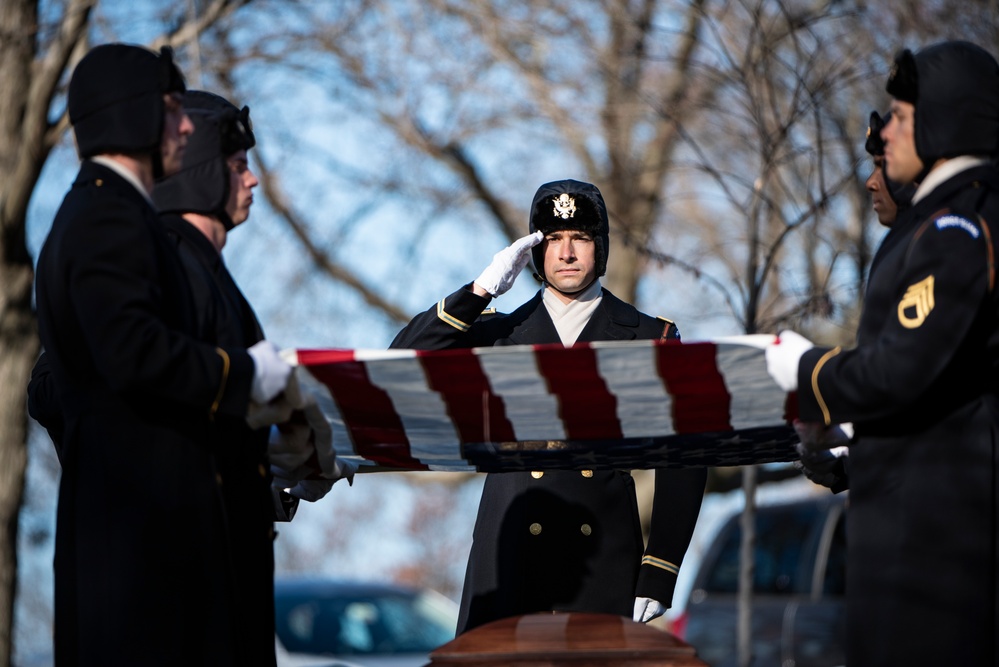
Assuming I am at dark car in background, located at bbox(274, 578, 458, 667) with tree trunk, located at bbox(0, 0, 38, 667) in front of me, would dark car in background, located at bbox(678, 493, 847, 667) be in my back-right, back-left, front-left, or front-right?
back-left

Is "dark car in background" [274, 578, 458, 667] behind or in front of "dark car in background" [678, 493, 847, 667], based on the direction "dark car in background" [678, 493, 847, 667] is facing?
behind
